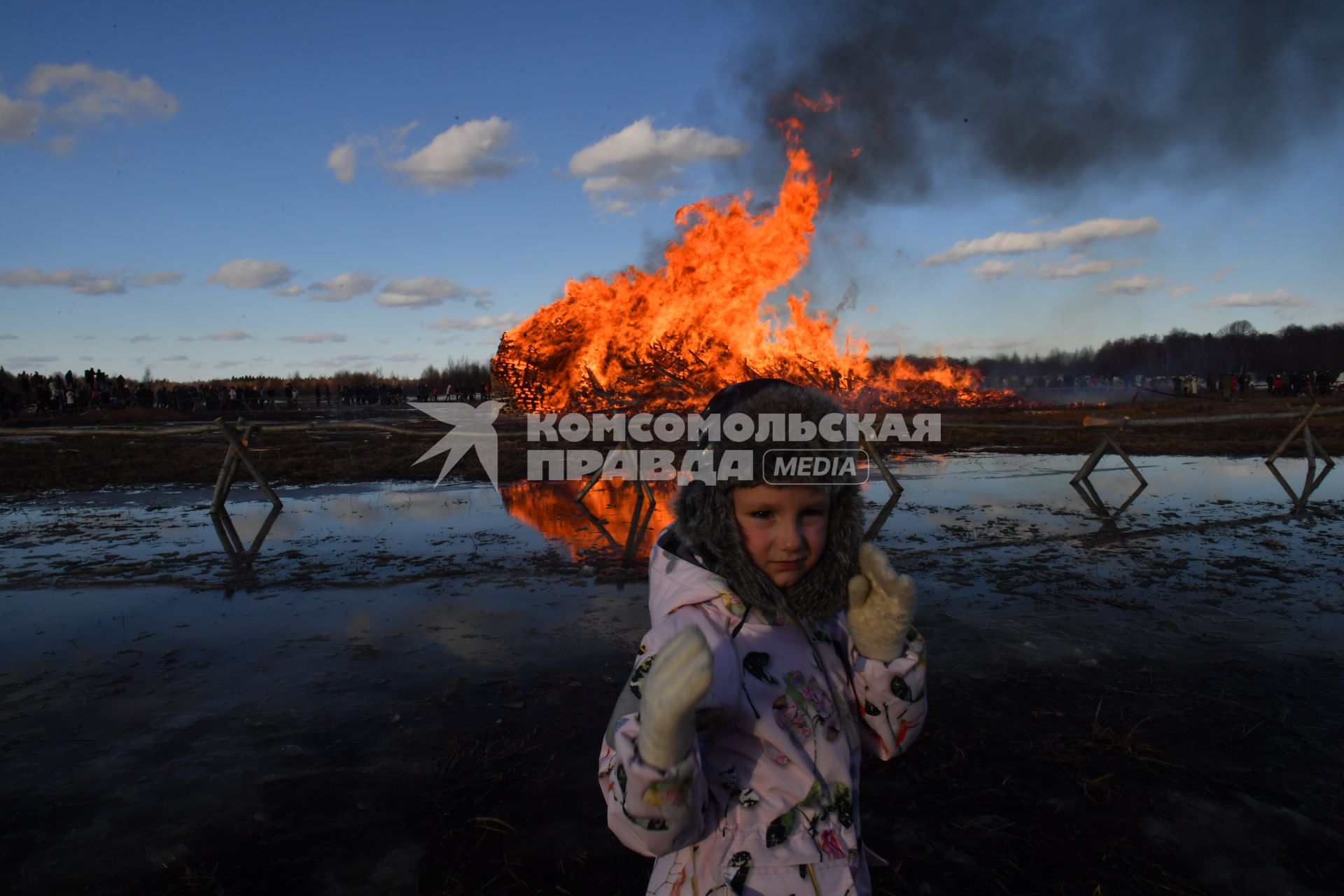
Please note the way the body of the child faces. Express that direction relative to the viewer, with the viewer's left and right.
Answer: facing the viewer and to the right of the viewer

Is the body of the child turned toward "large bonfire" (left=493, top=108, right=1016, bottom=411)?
no

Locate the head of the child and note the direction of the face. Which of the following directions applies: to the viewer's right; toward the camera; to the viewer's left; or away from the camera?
toward the camera

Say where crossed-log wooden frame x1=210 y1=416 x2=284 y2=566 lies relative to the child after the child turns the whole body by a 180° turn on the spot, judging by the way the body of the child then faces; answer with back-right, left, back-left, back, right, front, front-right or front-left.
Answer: front
